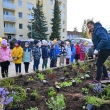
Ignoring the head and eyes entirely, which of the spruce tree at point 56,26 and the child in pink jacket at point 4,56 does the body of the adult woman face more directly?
the child in pink jacket

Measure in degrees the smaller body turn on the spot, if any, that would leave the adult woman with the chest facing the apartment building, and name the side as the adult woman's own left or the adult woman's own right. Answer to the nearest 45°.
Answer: approximately 45° to the adult woman's own right

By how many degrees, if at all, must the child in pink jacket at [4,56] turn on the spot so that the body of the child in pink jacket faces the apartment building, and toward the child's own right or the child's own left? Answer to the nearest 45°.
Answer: approximately 180°

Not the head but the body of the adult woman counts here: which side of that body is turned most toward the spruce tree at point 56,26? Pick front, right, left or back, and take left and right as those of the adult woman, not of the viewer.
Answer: right

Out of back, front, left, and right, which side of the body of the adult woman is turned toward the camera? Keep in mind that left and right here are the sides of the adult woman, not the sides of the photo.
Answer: left

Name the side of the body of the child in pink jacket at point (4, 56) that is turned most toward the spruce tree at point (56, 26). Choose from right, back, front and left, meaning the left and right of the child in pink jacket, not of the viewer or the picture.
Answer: back

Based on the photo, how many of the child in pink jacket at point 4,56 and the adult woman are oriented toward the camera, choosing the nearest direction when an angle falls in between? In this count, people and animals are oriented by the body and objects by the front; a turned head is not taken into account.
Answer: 1

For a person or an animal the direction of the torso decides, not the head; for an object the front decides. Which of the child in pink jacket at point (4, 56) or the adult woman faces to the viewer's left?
the adult woman

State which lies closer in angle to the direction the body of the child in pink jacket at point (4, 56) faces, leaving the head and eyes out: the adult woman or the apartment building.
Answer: the adult woman
